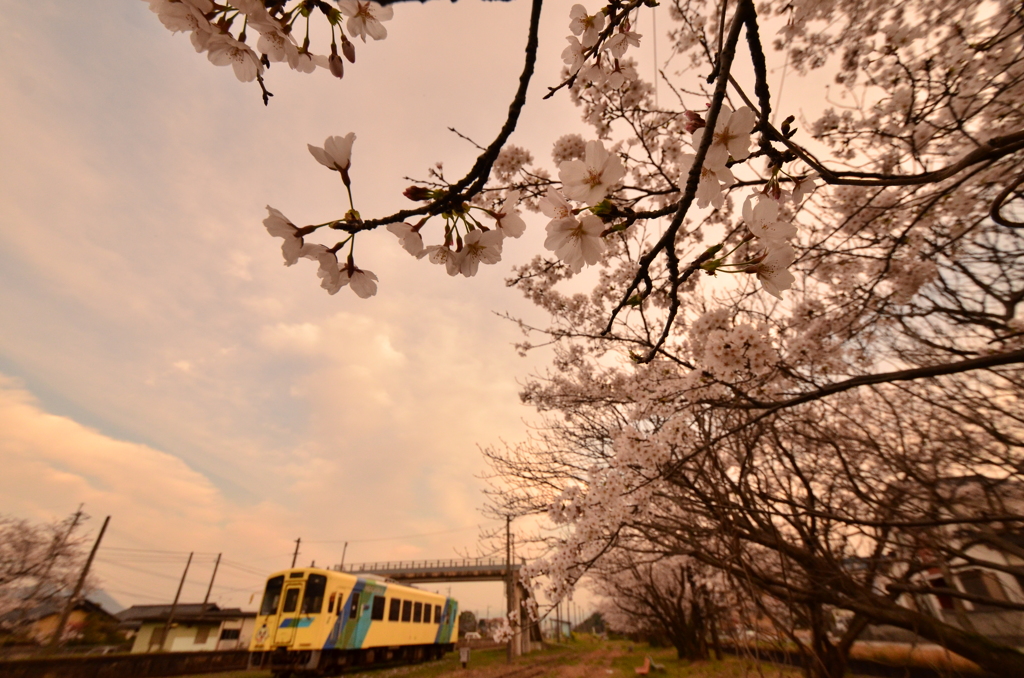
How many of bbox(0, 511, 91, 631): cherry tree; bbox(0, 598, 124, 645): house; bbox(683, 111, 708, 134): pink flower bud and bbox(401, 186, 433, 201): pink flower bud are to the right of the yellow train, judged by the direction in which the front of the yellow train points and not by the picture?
2

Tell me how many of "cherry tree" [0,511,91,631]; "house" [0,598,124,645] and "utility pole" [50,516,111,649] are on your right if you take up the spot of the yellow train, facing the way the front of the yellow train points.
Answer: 3

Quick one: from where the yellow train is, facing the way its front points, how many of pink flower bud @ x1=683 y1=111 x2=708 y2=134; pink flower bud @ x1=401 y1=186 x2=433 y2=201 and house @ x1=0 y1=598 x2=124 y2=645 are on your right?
1

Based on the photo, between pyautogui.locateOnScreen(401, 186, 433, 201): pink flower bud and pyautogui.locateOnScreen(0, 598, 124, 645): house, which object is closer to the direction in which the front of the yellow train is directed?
the pink flower bud

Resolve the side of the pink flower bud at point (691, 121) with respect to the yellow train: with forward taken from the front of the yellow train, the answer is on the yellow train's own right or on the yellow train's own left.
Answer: on the yellow train's own left

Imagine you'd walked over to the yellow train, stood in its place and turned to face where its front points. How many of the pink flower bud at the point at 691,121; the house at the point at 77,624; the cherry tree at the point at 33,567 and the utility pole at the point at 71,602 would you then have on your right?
3

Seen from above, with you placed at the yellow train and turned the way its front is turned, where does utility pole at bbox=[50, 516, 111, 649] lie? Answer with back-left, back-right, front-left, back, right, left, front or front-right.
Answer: right

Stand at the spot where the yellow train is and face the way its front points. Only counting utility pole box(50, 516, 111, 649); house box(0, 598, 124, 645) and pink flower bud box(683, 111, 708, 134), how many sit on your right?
2

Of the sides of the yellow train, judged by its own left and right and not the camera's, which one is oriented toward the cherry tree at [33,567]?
right

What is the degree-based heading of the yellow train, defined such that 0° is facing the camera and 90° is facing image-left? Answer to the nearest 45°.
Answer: approximately 45°

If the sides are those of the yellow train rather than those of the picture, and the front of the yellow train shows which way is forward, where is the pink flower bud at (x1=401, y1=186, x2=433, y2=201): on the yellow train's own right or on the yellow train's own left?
on the yellow train's own left

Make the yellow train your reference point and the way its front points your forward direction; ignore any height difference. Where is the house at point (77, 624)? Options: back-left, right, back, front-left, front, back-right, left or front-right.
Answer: right

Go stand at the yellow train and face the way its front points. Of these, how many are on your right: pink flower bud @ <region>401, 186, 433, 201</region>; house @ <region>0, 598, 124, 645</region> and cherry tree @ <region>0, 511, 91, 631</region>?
2
